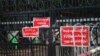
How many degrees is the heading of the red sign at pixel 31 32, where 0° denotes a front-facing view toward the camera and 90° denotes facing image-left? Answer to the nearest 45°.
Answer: approximately 0°

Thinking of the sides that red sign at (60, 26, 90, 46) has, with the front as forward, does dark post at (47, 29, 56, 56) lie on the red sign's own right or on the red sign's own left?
on the red sign's own right

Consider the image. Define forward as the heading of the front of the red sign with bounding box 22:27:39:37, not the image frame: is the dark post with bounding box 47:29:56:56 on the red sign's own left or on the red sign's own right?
on the red sign's own left

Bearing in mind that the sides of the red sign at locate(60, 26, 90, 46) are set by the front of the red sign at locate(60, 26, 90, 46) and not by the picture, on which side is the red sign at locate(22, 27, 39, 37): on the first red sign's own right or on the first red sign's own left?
on the first red sign's own right

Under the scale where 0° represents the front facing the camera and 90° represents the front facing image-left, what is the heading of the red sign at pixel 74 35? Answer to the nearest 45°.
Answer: approximately 0°

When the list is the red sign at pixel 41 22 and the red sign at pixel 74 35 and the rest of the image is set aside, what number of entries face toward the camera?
2

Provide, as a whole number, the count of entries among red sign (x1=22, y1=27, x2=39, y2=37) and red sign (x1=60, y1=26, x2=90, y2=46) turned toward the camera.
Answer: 2

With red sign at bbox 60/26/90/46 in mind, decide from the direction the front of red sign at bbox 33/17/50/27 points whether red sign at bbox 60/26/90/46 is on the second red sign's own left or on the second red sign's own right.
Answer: on the second red sign's own left

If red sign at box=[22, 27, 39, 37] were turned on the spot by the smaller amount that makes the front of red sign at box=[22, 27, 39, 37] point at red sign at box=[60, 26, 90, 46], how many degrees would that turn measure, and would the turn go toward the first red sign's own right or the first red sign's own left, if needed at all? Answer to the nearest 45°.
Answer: approximately 45° to the first red sign's own left
